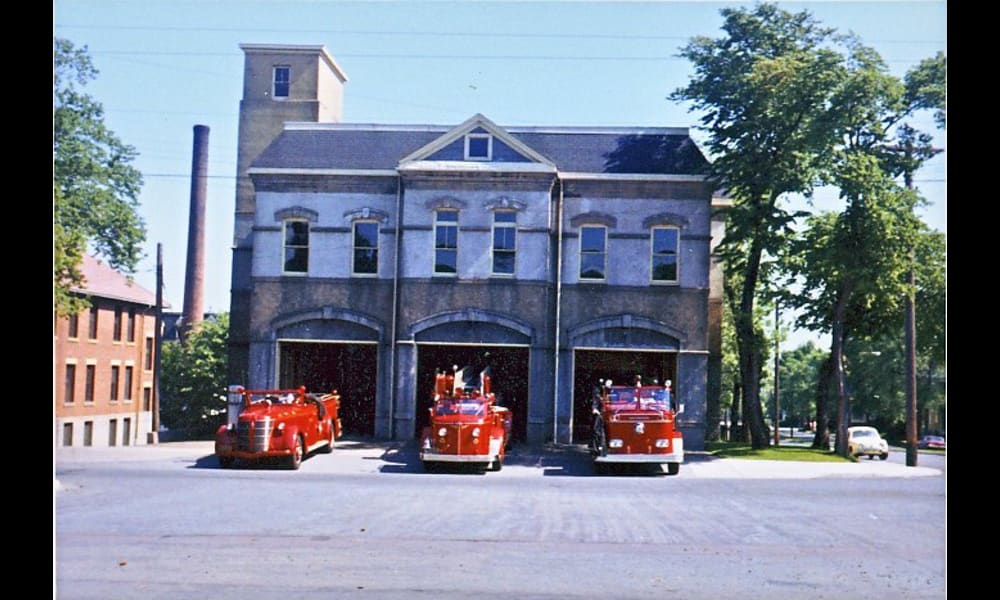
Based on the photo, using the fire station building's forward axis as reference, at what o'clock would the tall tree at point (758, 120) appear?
The tall tree is roughly at 9 o'clock from the fire station building.

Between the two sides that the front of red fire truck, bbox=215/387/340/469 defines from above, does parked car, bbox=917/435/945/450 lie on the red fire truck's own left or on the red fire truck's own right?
on the red fire truck's own left

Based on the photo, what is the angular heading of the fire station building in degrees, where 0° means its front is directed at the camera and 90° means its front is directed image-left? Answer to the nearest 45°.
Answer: approximately 0°

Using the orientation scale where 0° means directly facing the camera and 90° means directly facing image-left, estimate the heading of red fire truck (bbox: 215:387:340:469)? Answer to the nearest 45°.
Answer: approximately 45°

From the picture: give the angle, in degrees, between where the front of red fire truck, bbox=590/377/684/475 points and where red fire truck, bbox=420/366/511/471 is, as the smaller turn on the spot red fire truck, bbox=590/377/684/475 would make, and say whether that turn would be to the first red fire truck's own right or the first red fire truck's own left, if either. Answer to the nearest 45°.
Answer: approximately 90° to the first red fire truck's own right

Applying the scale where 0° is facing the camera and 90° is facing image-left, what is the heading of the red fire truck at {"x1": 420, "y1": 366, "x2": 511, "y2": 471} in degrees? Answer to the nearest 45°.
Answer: approximately 0°

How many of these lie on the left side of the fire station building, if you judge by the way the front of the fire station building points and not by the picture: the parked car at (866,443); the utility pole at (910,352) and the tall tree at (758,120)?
3
